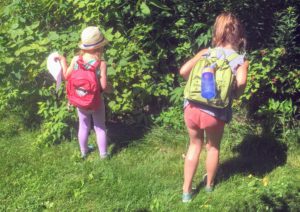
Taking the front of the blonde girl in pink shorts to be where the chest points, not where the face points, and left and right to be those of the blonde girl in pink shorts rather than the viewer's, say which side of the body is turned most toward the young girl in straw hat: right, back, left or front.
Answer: left

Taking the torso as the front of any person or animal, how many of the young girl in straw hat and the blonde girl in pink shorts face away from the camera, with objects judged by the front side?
2

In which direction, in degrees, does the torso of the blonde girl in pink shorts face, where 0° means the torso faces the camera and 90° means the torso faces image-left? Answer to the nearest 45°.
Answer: approximately 180°

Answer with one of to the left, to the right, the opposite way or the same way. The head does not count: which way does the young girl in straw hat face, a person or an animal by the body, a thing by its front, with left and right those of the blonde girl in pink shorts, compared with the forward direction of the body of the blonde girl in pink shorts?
the same way

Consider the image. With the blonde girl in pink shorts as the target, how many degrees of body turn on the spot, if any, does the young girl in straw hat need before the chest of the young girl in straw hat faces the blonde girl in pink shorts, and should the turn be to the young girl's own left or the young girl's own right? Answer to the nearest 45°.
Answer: approximately 135° to the young girl's own right

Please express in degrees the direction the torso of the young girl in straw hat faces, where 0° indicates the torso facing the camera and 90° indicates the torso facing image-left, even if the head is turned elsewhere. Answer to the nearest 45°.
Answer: approximately 180°

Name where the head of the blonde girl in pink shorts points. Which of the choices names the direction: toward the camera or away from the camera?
away from the camera
